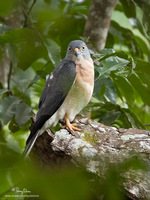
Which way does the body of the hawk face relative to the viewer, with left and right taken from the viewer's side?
facing the viewer and to the right of the viewer

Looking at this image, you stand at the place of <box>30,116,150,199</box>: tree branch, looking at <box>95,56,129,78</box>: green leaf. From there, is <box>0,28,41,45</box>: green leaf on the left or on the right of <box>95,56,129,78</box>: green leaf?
left

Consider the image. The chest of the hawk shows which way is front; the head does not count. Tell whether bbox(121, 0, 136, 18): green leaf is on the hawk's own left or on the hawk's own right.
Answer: on the hawk's own left
